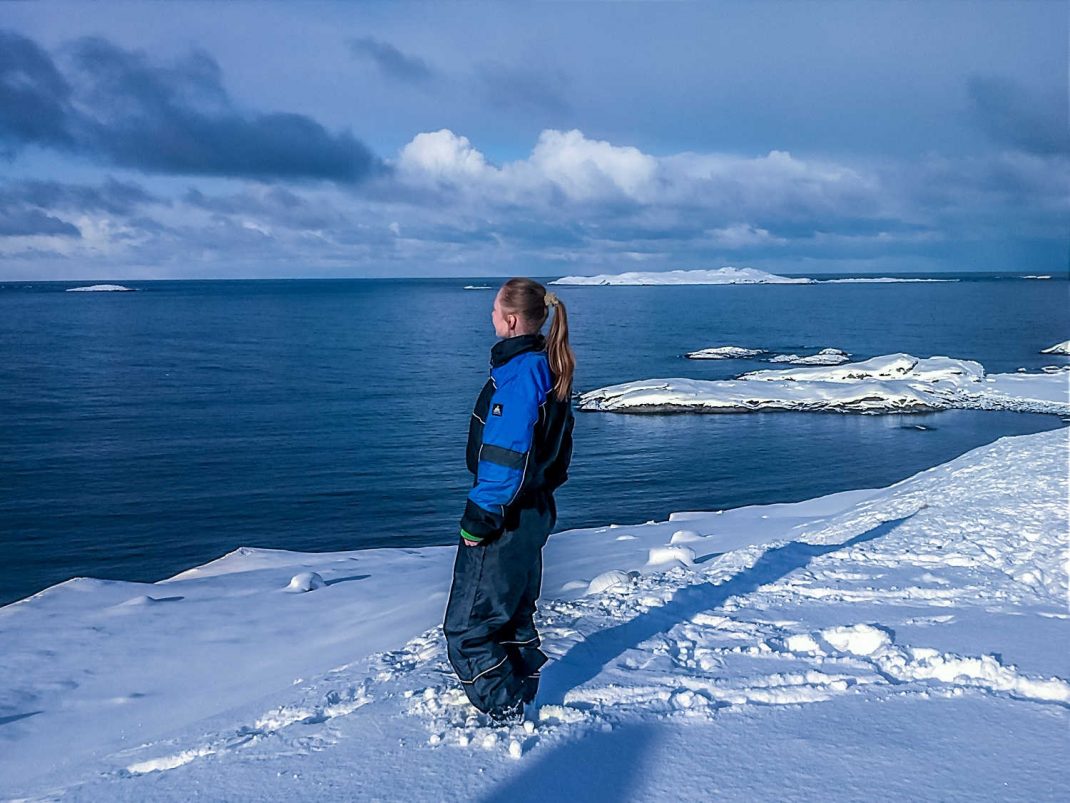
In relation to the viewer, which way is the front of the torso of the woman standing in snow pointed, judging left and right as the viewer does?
facing to the left of the viewer

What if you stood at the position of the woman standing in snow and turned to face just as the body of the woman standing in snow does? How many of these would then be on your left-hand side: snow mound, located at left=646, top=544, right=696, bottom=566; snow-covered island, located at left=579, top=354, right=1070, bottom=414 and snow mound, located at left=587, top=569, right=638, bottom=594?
0

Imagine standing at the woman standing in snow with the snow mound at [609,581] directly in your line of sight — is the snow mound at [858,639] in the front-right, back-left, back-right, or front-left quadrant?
front-right

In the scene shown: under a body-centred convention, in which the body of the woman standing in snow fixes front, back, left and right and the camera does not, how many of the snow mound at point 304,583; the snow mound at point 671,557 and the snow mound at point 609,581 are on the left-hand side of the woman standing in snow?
0

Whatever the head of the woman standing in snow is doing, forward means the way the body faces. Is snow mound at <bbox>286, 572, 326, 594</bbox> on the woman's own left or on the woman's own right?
on the woman's own right

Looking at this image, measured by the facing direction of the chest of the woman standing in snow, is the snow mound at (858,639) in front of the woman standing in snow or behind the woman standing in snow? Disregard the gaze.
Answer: behind

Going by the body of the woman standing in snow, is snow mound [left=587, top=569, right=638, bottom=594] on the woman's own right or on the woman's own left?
on the woman's own right

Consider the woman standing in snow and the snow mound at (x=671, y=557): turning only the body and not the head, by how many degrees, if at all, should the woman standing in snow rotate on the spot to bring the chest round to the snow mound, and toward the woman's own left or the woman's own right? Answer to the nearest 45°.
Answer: approximately 90° to the woman's own right
